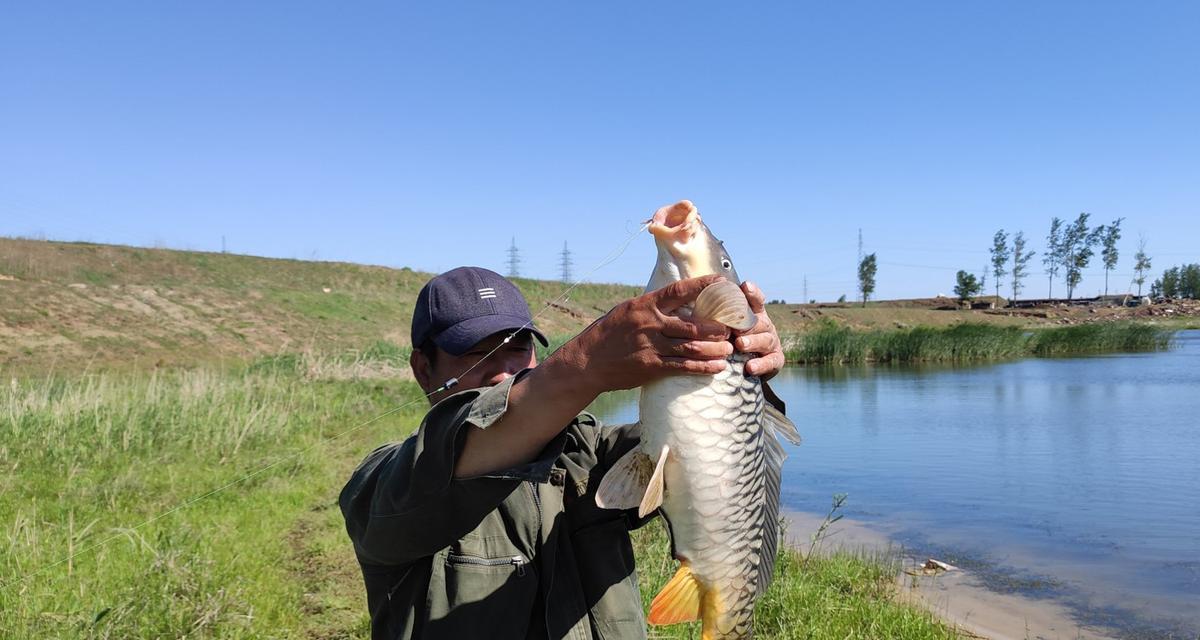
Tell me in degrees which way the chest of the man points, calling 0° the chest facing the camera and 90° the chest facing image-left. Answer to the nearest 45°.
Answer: approximately 315°
